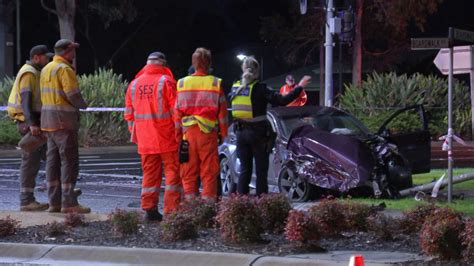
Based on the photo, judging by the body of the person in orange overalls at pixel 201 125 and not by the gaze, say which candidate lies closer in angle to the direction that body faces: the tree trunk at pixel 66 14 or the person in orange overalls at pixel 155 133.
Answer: the tree trunk

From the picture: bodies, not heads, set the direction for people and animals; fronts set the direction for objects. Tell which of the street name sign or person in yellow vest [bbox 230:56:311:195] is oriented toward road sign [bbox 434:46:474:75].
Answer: the person in yellow vest

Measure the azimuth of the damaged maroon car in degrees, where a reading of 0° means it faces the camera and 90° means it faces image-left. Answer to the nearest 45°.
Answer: approximately 315°

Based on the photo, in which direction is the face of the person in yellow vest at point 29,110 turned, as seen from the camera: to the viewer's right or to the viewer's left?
to the viewer's right

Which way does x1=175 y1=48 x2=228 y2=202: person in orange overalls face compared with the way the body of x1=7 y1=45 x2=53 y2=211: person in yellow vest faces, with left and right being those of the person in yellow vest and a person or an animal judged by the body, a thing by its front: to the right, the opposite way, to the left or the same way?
to the left

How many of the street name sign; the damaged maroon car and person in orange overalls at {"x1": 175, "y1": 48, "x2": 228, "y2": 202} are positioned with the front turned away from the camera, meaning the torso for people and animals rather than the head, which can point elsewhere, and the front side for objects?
1

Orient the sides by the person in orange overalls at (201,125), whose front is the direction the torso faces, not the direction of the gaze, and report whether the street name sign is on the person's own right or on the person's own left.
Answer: on the person's own right

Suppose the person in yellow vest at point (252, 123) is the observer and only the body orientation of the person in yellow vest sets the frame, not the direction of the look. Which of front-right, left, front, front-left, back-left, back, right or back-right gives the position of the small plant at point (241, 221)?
back-right

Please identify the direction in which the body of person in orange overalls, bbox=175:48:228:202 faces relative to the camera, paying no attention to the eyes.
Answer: away from the camera
